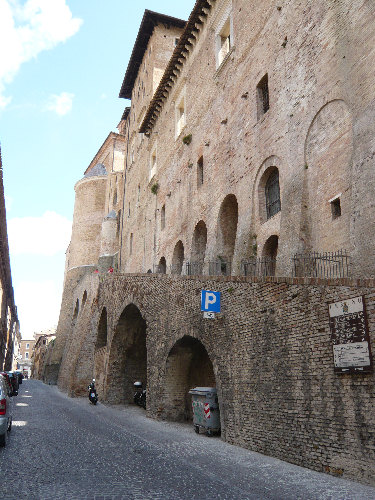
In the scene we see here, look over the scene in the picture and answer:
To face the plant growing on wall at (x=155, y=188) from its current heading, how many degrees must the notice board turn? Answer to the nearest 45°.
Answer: approximately 90° to its right

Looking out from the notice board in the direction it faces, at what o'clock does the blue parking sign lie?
The blue parking sign is roughly at 3 o'clock from the notice board.

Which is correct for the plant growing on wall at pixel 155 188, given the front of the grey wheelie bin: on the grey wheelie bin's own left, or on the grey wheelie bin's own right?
on the grey wheelie bin's own right

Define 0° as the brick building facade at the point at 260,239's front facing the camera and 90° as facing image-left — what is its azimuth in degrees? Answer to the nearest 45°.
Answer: approximately 45°

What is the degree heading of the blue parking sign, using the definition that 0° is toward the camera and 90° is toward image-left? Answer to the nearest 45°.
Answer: approximately 0°

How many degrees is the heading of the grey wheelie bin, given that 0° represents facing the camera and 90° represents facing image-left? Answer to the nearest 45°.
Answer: approximately 45°

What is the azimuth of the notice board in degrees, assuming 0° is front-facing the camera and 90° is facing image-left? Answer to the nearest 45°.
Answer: approximately 45°

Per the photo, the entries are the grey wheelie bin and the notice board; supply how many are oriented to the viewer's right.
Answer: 0

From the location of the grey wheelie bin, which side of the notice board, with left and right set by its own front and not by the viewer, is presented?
right
